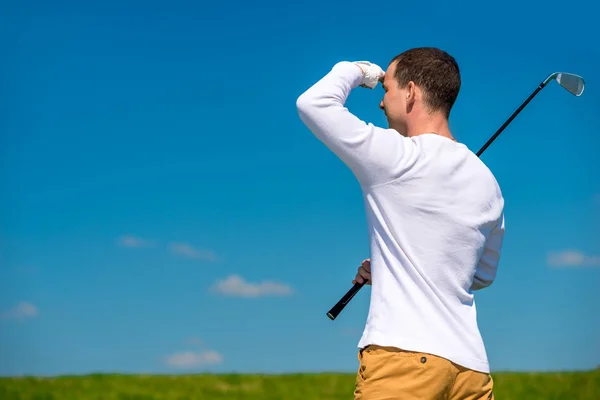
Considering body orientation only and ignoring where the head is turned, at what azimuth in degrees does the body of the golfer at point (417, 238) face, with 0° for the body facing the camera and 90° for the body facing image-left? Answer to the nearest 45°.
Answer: approximately 135°
